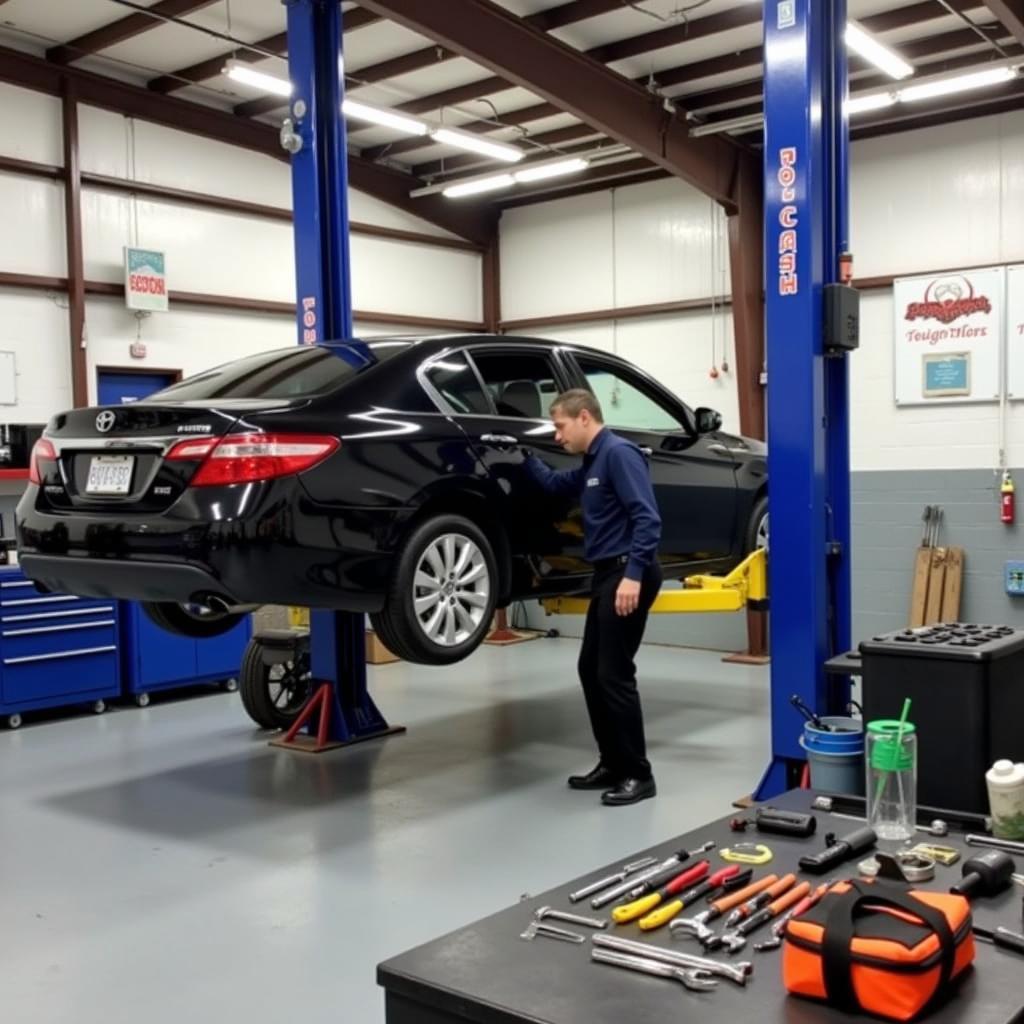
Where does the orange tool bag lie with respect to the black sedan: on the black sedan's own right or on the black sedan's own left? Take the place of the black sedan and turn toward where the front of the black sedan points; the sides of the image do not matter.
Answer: on the black sedan's own right

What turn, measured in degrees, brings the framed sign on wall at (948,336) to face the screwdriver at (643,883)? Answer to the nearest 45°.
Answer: approximately 45° to its left

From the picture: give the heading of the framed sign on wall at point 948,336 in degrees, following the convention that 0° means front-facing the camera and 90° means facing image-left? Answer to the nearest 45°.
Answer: approximately 45°

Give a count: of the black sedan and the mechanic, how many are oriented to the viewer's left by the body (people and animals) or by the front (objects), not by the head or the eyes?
1

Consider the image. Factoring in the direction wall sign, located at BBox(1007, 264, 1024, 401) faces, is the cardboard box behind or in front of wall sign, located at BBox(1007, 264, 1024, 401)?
in front

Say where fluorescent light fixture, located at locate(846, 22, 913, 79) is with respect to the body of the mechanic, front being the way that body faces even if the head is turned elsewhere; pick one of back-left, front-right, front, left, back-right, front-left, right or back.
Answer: back-right

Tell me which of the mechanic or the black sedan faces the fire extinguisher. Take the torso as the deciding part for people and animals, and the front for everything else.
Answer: the black sedan

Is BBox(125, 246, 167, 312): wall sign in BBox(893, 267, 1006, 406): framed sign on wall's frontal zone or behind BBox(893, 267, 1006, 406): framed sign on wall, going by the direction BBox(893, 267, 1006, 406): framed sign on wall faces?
frontal zone

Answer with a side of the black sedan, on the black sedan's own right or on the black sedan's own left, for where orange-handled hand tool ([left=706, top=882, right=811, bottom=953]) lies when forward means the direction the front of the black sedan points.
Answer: on the black sedan's own right

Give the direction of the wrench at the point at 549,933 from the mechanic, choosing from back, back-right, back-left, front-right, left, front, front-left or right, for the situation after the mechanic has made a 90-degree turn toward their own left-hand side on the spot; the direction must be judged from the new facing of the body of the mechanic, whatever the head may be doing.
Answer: front

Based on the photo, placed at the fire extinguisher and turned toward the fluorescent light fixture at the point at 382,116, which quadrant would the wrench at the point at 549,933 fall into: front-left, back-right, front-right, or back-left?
front-left

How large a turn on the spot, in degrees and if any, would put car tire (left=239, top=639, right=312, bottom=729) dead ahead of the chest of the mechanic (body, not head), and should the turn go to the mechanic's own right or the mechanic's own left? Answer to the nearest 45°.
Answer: approximately 45° to the mechanic's own right

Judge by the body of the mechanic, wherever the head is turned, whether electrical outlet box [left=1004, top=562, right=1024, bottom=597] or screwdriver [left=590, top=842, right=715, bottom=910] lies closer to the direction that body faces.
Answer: the screwdriver

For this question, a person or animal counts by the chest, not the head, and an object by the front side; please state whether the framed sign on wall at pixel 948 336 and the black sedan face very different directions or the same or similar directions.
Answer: very different directions

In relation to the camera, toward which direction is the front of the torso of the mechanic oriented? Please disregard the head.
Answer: to the viewer's left

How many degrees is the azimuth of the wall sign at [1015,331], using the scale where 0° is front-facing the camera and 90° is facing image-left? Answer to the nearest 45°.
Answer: approximately 45°

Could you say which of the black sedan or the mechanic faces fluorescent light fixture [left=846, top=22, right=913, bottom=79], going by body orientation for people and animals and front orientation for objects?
the black sedan
